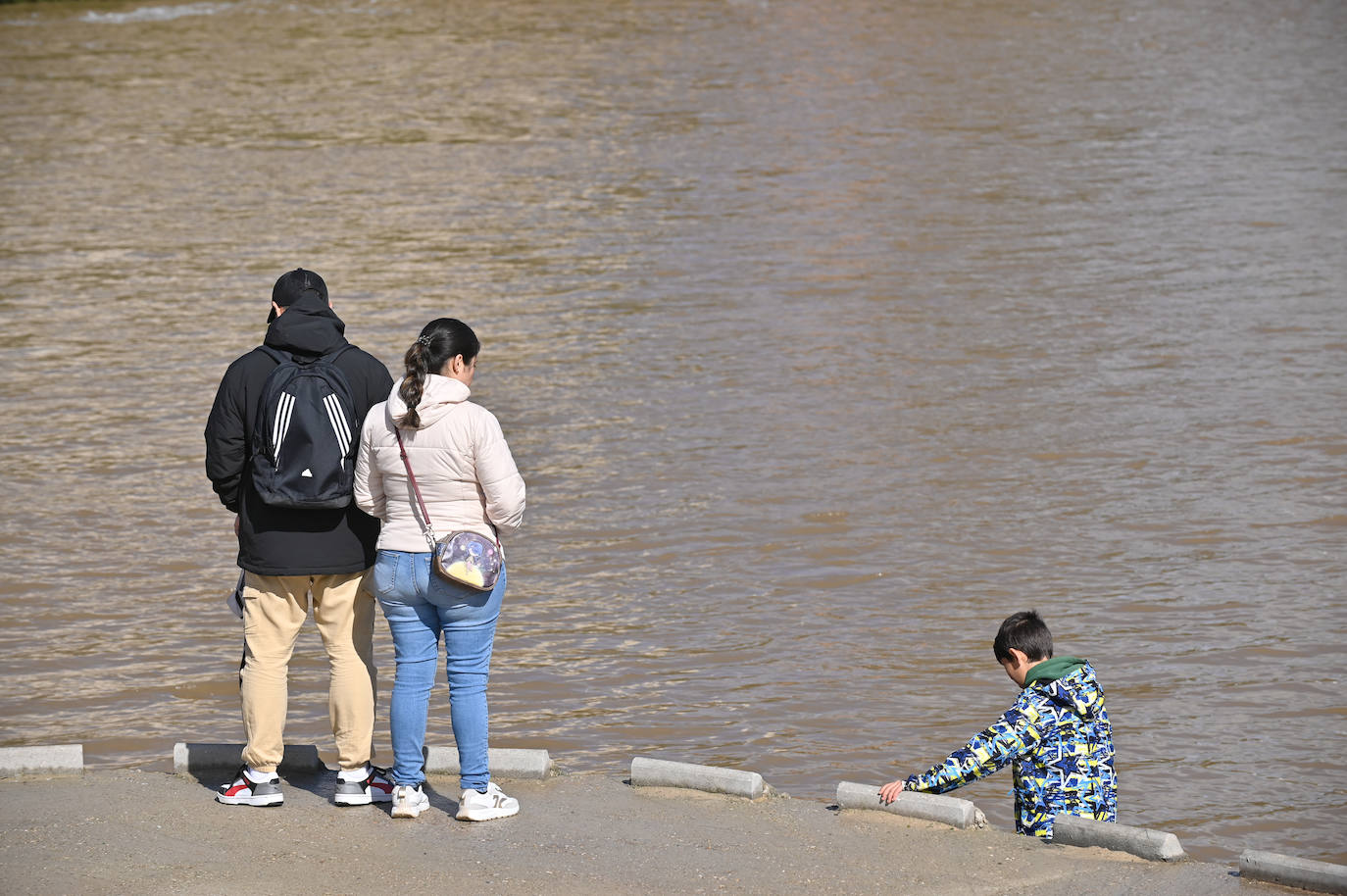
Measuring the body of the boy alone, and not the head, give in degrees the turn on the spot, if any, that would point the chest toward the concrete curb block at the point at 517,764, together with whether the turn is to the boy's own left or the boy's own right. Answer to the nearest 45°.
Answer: approximately 45° to the boy's own left

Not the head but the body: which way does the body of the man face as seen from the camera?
away from the camera

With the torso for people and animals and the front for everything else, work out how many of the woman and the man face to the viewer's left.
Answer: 0

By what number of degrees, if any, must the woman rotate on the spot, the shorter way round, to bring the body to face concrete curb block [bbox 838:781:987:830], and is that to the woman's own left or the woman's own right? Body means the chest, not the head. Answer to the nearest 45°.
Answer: approximately 45° to the woman's own right

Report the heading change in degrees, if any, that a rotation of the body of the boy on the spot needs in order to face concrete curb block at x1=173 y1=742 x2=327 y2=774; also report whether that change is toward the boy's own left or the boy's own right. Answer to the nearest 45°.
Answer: approximately 45° to the boy's own left

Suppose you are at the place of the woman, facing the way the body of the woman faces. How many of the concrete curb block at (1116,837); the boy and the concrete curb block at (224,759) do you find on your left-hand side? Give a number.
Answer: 1

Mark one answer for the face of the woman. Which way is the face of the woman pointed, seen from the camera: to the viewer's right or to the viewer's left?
to the viewer's right

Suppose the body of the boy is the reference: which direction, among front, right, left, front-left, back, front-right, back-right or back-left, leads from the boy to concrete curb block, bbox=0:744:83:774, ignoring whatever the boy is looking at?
front-left

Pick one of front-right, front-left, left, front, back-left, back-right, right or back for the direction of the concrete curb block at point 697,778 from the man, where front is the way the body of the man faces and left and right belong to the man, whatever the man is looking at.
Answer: right

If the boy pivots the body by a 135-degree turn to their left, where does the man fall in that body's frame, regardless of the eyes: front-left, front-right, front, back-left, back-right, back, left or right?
right

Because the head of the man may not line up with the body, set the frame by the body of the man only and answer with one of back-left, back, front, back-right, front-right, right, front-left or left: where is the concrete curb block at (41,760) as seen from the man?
front-left

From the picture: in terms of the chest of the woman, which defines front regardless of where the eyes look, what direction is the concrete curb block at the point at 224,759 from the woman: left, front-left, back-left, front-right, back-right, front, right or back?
left

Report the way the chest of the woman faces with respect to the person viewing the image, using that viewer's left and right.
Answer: facing away from the viewer and to the right of the viewer
